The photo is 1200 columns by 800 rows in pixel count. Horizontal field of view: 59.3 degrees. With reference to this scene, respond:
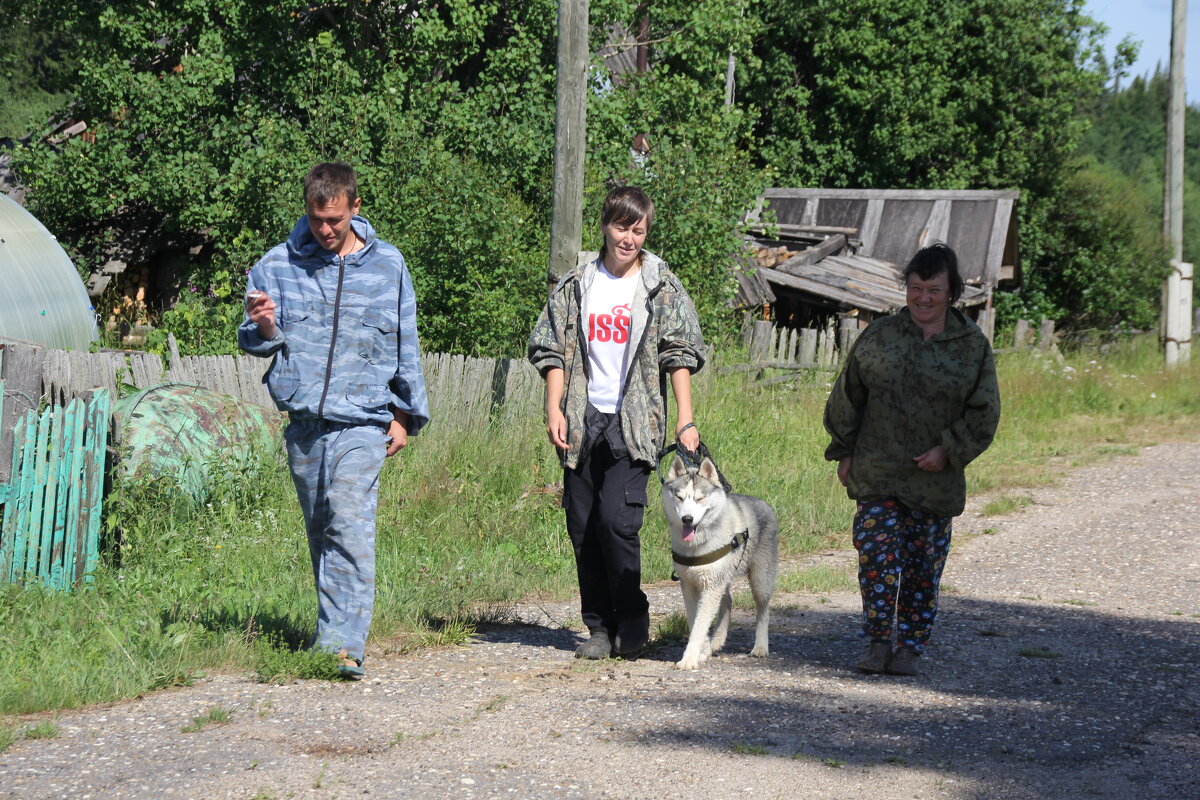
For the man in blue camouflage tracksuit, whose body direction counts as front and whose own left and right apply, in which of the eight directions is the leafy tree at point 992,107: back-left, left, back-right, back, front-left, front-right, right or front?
back-left

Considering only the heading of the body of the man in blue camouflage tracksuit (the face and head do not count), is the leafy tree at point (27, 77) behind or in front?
behind

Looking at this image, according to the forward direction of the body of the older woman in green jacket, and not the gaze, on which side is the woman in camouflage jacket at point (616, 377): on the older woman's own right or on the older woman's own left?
on the older woman's own right

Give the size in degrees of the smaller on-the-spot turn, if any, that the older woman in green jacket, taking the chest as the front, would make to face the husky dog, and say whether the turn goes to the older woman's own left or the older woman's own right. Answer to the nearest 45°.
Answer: approximately 90° to the older woman's own right

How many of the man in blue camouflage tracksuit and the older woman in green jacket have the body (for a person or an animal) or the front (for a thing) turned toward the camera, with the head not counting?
2

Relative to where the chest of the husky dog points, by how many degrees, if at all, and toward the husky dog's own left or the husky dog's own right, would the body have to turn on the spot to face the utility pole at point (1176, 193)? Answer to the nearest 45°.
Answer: approximately 180°

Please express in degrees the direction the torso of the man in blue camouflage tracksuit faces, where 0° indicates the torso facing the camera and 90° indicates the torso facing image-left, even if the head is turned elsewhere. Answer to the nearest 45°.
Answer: approximately 0°
